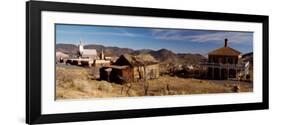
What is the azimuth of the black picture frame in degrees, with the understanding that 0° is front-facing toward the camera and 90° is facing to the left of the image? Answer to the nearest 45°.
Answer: approximately 315°
